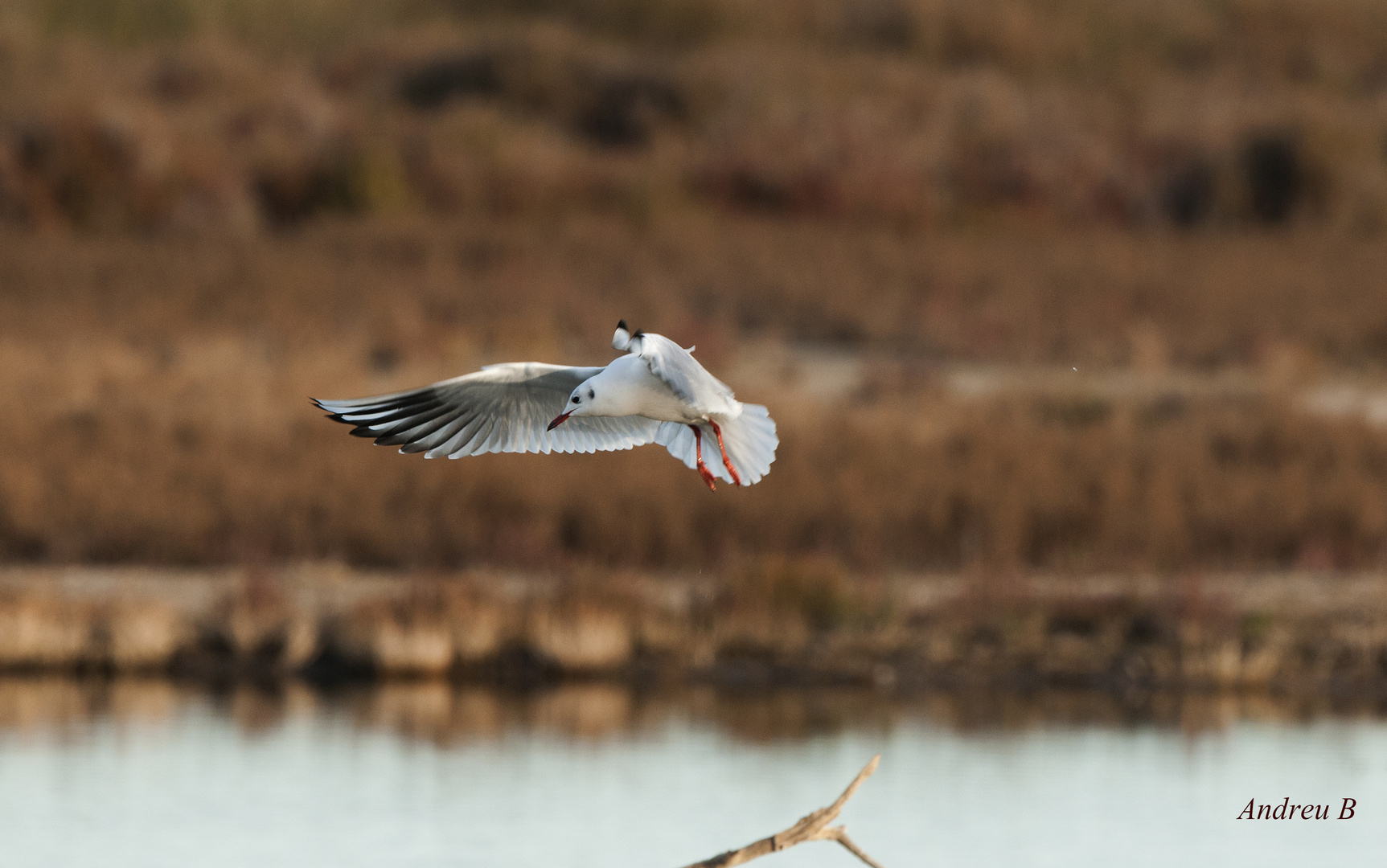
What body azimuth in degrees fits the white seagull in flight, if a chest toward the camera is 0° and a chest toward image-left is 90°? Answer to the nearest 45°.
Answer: approximately 45°
